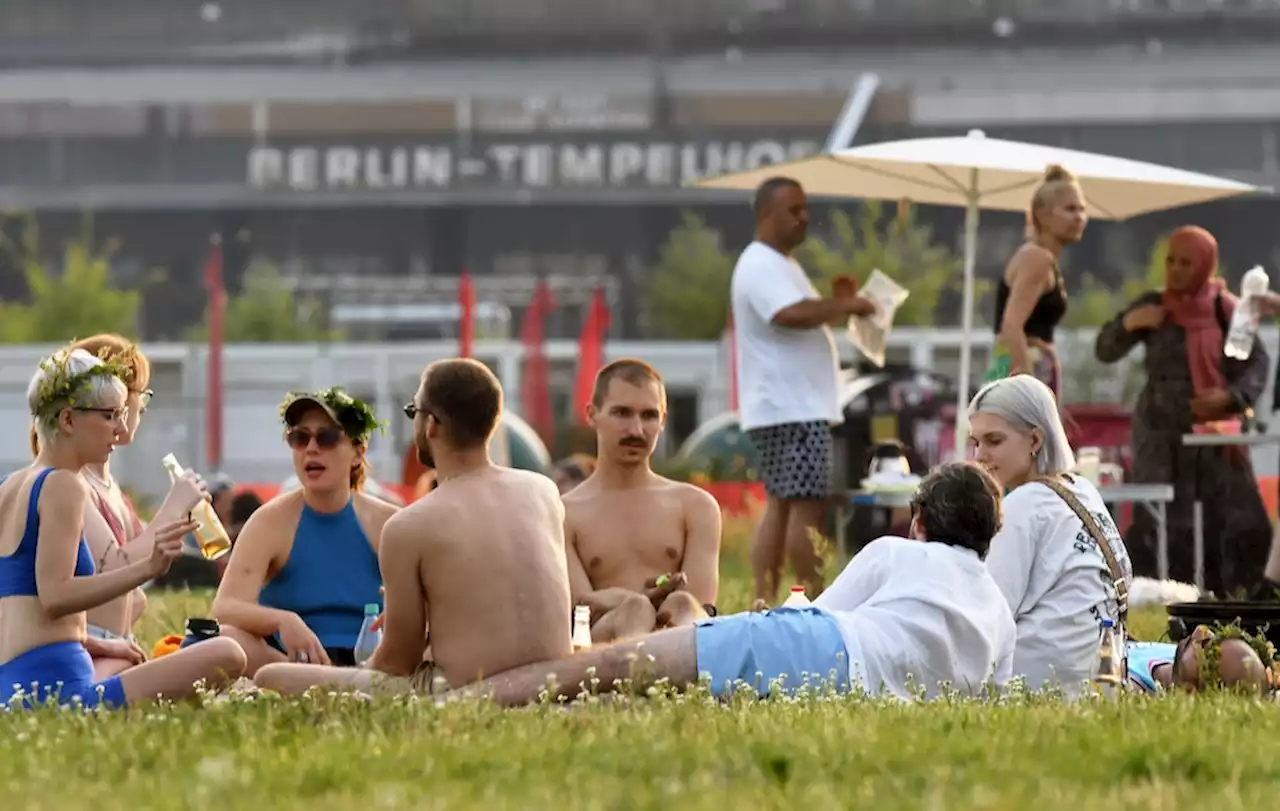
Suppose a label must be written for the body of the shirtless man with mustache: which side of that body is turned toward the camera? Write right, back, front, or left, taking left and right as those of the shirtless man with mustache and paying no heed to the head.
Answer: front

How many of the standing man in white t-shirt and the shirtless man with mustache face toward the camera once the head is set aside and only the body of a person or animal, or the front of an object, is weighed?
1

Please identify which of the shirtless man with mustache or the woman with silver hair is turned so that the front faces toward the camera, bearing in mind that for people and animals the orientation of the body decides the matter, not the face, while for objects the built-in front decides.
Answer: the shirtless man with mustache

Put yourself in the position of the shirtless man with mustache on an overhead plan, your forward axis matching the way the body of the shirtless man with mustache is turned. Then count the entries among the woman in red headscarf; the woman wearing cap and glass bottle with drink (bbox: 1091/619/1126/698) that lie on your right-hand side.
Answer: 1

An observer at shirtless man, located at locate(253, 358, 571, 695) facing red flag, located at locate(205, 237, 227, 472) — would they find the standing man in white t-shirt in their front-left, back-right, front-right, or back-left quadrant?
front-right

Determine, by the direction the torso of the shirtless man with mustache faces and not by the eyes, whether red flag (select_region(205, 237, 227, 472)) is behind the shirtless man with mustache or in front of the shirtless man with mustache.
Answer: behind

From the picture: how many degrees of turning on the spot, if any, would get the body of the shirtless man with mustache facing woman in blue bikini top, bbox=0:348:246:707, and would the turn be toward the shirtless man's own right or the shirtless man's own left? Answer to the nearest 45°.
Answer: approximately 45° to the shirtless man's own right

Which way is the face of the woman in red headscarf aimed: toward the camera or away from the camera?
toward the camera

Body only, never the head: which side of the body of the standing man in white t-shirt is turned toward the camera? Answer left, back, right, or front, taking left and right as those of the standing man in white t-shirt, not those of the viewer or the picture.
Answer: right

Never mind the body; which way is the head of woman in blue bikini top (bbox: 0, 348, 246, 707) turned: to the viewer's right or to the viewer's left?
to the viewer's right

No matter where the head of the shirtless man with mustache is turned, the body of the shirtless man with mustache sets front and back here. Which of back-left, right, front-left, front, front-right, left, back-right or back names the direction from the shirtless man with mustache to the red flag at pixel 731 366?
back

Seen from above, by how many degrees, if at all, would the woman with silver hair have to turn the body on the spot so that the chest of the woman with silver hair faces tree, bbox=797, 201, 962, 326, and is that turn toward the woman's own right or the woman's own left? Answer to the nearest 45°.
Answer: approximately 45° to the woman's own right

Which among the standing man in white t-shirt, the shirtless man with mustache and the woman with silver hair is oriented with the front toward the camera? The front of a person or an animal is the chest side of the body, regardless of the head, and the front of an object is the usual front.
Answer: the shirtless man with mustache

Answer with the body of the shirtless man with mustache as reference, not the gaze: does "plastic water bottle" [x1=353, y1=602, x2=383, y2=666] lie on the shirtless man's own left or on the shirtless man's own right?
on the shirtless man's own right

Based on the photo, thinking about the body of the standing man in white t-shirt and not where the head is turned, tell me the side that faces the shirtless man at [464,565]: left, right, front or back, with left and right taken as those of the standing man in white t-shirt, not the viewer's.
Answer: right

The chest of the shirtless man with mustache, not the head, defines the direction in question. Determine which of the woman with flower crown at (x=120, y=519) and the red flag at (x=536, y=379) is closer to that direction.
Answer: the woman with flower crown

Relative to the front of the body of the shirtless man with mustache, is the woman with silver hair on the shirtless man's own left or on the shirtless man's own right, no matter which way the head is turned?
on the shirtless man's own left
